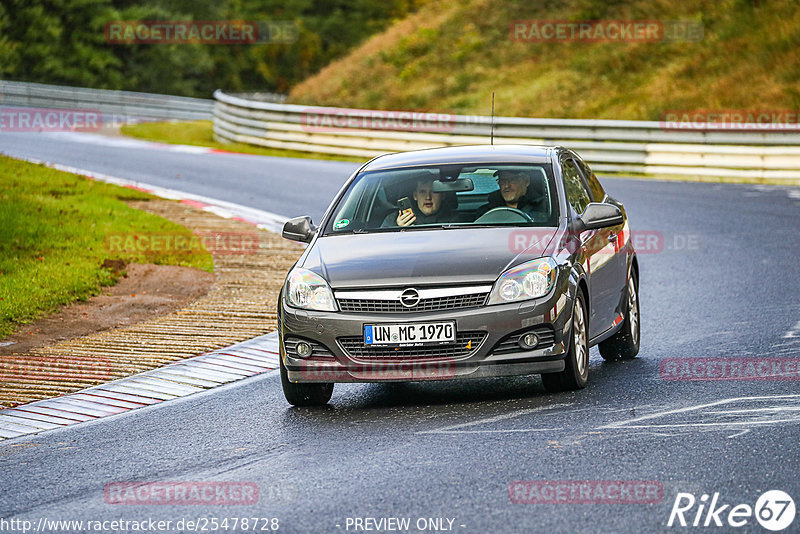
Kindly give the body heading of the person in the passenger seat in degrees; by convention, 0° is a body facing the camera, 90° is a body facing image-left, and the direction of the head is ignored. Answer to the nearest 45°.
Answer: approximately 0°

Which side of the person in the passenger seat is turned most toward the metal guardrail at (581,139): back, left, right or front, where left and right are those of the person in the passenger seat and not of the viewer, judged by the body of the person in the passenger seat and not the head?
back

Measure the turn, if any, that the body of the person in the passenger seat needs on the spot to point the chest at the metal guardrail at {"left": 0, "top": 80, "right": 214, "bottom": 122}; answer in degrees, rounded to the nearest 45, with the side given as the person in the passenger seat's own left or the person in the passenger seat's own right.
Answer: approximately 180°
